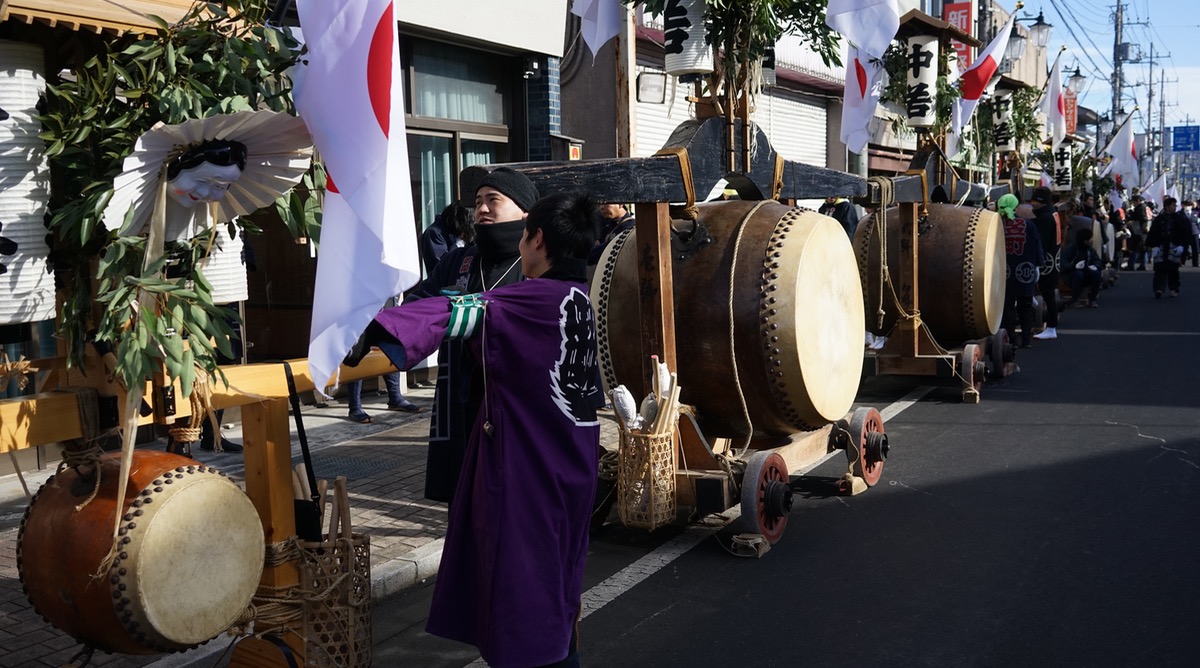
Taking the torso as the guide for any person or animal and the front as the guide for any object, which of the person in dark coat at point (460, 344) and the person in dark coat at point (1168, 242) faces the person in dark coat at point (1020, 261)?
the person in dark coat at point (1168, 242)

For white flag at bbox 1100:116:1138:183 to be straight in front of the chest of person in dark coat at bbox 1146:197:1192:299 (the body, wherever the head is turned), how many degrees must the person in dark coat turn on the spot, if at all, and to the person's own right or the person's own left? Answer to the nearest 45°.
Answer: approximately 180°

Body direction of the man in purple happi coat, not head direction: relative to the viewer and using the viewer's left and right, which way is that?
facing away from the viewer and to the left of the viewer

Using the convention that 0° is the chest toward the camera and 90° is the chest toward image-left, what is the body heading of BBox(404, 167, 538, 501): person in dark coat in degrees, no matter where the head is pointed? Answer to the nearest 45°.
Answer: approximately 45°

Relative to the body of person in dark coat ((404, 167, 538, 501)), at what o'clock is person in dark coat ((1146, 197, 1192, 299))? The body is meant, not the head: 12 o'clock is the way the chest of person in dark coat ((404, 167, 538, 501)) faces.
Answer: person in dark coat ((1146, 197, 1192, 299)) is roughly at 6 o'clock from person in dark coat ((404, 167, 538, 501)).

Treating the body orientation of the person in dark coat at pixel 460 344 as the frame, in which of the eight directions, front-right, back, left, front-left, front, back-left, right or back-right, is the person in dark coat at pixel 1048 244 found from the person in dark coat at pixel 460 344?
back

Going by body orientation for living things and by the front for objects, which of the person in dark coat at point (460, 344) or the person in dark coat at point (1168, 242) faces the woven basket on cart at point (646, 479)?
the person in dark coat at point (1168, 242)

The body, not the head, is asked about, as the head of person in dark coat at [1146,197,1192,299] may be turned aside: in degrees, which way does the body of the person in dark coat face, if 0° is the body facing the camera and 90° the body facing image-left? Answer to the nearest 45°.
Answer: approximately 0°
